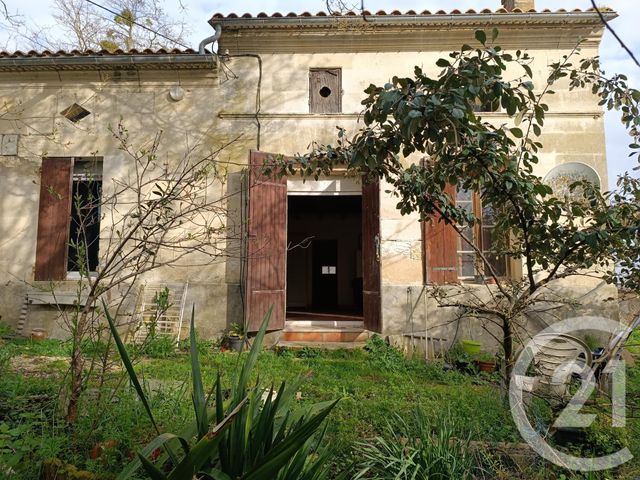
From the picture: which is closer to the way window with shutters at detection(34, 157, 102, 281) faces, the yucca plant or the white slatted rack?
the yucca plant

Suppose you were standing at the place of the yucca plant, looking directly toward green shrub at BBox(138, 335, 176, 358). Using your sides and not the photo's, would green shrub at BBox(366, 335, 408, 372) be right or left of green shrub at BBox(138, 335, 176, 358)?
right

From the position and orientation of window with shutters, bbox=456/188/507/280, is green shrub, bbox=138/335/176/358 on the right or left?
on its right

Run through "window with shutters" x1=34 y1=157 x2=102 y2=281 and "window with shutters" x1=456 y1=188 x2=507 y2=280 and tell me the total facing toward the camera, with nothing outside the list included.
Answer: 2

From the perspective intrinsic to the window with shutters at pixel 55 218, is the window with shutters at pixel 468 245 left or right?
on its left

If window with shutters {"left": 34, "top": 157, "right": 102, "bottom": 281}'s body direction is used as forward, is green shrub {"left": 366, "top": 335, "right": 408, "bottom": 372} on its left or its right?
on its left

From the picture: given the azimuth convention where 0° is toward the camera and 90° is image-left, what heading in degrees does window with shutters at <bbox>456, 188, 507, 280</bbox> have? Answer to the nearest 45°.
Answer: approximately 0°

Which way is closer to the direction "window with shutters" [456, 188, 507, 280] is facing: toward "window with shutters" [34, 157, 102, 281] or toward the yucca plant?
the yucca plant

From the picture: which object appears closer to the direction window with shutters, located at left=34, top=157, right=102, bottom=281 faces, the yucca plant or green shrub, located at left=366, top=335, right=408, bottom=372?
the yucca plant

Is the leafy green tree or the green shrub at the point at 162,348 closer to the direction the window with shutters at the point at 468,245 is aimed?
the leafy green tree

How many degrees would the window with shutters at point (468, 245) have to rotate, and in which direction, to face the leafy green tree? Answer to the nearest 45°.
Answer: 0° — it already faces it

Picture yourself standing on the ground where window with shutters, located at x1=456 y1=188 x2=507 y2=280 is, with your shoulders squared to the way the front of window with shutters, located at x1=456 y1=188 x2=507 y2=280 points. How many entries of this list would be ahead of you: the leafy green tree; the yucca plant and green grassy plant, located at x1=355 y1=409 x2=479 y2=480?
3
